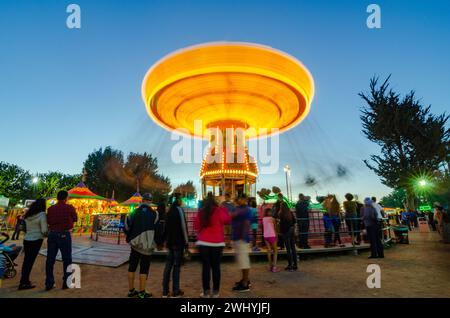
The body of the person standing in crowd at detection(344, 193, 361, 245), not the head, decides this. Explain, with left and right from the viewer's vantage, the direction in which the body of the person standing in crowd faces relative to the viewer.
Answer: facing away from the viewer

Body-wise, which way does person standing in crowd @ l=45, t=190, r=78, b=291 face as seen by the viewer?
away from the camera

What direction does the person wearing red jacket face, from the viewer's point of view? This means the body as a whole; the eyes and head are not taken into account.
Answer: away from the camera

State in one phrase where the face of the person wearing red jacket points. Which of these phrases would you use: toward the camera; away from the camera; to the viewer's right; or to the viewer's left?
away from the camera
